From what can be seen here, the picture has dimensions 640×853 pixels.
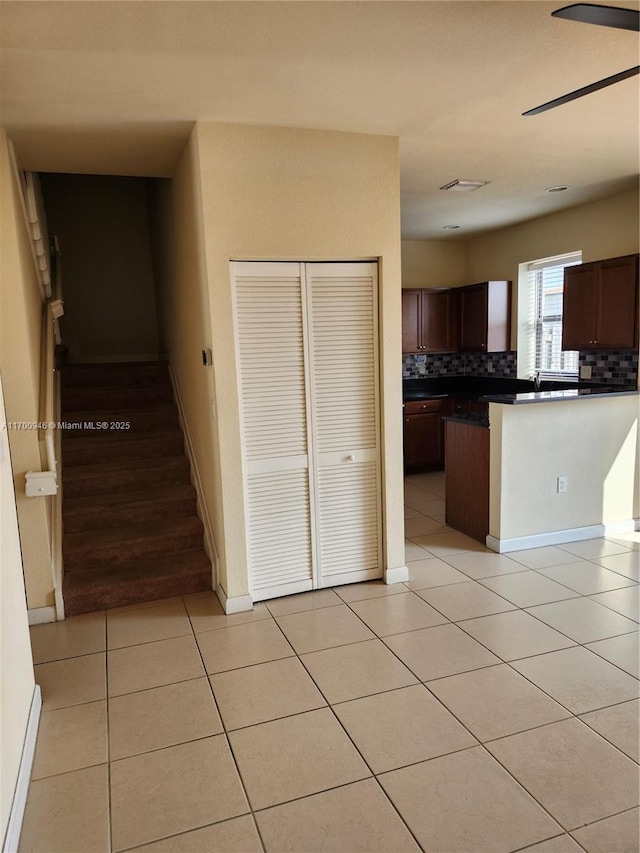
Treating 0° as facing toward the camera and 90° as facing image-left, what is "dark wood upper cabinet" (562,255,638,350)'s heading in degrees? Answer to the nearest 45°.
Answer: approximately 45°

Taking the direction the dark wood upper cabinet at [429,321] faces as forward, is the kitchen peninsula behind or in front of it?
in front

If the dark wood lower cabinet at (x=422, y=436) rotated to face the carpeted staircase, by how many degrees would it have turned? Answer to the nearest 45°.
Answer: approximately 45° to its right

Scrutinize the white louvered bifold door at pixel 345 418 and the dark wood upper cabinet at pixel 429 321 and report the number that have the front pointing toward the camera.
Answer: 2

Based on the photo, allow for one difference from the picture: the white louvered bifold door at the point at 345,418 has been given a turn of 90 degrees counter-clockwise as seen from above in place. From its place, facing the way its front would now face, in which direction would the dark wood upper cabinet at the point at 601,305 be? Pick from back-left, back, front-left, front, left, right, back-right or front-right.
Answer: front-left

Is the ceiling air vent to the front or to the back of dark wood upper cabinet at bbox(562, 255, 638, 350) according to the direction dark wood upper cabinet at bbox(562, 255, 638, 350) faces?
to the front

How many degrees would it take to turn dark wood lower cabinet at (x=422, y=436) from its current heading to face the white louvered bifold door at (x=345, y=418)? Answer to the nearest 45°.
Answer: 0° — it already faces it

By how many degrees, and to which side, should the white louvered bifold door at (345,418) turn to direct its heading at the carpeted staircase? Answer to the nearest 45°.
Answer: approximately 90° to its right

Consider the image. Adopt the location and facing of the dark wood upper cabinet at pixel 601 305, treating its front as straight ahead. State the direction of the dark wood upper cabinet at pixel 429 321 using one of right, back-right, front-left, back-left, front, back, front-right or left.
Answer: right
